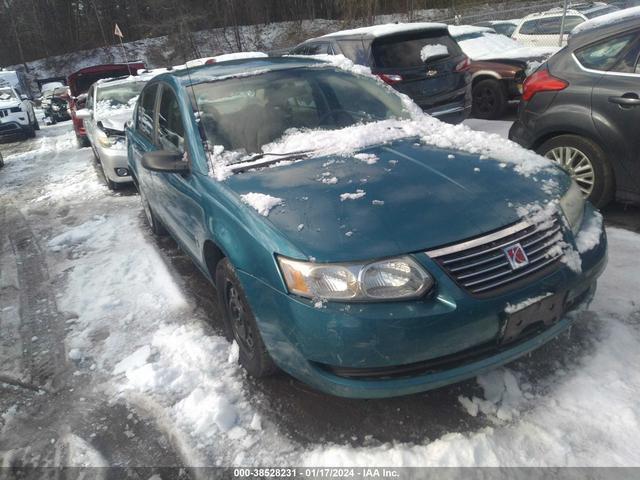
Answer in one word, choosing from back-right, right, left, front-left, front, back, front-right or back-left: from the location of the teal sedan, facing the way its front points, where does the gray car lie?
left

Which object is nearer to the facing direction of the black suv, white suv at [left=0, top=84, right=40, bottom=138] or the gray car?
the white suv

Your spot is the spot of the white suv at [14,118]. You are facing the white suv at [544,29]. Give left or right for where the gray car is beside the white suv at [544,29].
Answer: right

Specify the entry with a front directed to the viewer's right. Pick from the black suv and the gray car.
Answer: the gray car

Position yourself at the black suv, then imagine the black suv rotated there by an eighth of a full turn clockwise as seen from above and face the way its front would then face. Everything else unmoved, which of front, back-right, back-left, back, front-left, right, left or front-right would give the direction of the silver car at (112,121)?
left

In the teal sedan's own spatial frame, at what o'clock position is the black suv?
The black suv is roughly at 8 o'clock from the teal sedan.

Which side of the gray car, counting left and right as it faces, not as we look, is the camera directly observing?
right

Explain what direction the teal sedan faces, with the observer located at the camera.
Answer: facing the viewer and to the right of the viewer

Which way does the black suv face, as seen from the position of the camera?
facing away from the viewer and to the left of the viewer

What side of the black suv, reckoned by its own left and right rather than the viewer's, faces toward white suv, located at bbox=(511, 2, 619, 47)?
right

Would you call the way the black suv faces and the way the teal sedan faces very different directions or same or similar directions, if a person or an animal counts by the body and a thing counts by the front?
very different directions
